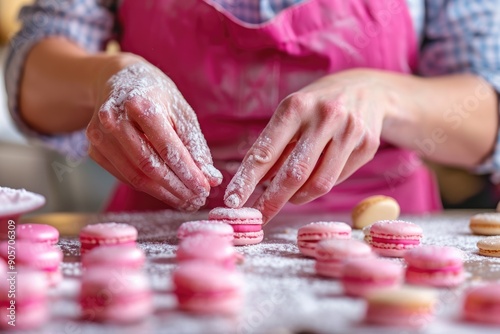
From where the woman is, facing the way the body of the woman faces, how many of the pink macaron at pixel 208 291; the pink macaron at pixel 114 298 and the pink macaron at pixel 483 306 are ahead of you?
3

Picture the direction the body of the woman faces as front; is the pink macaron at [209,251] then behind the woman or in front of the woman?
in front

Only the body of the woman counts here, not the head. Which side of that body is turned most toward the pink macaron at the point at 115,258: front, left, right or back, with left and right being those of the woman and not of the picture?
front

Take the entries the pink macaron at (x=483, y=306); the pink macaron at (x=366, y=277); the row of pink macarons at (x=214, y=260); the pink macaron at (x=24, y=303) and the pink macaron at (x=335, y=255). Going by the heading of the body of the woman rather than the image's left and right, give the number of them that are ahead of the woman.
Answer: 5

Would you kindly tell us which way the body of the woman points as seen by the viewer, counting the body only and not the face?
toward the camera

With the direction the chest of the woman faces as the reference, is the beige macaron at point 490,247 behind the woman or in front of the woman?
in front

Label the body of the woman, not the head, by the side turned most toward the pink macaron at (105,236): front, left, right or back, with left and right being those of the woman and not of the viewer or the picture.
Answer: front

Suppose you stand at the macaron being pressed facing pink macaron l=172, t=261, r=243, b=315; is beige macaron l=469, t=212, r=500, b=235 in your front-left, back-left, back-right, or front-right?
back-left

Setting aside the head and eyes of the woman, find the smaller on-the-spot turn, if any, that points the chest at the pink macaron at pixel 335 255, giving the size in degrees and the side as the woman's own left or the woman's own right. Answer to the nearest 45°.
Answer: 0° — they already face it

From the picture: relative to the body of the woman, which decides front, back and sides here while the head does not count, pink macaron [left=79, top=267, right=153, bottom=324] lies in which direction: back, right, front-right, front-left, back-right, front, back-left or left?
front
